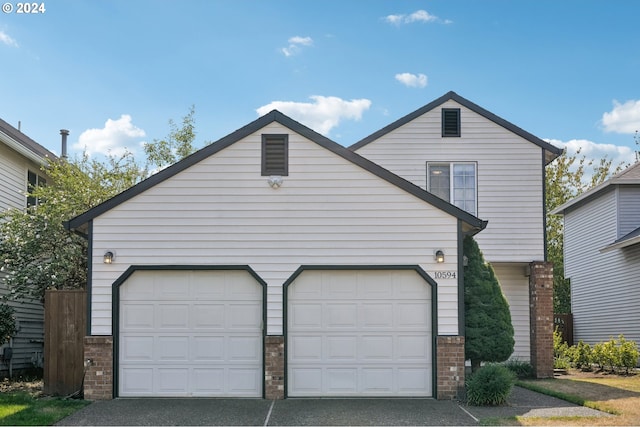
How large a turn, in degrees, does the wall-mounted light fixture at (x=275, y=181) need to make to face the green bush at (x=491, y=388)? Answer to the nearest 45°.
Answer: approximately 90° to its left

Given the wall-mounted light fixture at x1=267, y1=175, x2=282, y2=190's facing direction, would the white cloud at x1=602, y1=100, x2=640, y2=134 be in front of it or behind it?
behind

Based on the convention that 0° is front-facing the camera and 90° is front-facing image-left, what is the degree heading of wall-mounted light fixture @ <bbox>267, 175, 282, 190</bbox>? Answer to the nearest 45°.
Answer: approximately 0°

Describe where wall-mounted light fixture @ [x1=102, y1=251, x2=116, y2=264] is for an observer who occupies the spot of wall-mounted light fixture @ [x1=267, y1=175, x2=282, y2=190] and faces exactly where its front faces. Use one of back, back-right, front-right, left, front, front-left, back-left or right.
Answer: right

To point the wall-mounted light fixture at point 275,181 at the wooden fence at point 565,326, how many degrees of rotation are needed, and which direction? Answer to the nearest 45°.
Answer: approximately 135° to its left

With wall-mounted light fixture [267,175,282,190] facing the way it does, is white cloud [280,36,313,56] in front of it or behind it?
behind

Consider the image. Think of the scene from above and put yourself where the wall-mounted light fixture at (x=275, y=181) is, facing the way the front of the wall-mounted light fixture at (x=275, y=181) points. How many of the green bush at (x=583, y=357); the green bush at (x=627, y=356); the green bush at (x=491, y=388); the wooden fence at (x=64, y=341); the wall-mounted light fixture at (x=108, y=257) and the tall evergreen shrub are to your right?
2

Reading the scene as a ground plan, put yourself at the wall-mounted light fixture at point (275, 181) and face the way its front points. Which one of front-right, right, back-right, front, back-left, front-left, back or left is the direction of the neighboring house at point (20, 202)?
back-right

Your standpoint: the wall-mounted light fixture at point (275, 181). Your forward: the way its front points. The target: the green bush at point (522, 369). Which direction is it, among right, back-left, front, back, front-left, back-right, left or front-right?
back-left

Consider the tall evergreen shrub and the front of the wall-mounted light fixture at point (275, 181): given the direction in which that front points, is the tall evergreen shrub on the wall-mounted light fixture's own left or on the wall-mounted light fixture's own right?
on the wall-mounted light fixture's own left

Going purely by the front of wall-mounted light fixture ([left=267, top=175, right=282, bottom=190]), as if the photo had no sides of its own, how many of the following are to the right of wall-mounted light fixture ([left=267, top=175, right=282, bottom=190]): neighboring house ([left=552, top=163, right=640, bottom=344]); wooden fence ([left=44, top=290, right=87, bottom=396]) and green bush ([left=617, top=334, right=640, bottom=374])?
1

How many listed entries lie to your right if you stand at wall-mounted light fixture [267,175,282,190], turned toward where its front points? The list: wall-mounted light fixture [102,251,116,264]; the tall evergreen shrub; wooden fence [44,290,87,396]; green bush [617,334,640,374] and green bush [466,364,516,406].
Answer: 2

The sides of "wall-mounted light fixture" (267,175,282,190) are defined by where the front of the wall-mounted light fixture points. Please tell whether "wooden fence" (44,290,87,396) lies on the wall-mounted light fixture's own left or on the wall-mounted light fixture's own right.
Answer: on the wall-mounted light fixture's own right
